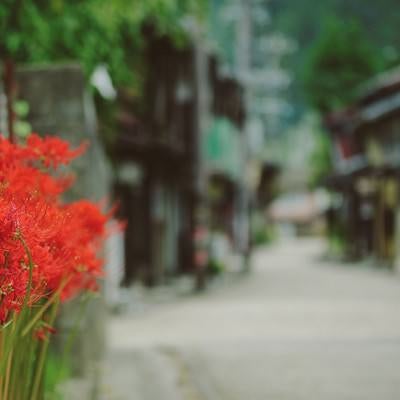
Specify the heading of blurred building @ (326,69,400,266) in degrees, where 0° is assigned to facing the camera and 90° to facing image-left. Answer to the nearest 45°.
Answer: approximately 45°

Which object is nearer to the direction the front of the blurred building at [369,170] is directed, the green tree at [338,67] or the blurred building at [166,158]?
the blurred building

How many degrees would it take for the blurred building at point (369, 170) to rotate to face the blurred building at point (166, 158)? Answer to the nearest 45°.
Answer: approximately 45° to its left

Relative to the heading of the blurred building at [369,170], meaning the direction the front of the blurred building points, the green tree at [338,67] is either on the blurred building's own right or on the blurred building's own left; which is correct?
on the blurred building's own right

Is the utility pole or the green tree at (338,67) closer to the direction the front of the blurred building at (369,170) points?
the utility pole

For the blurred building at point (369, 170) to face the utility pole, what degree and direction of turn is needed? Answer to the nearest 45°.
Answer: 0° — it already faces it
